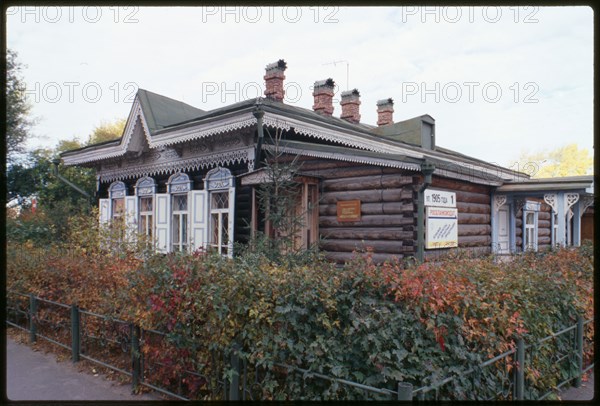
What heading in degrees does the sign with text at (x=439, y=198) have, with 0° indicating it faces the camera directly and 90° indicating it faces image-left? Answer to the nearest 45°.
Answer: approximately 315°

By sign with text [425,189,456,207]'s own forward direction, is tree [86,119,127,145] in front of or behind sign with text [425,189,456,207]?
behind

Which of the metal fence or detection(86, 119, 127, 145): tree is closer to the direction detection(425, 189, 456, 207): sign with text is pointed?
the metal fence
